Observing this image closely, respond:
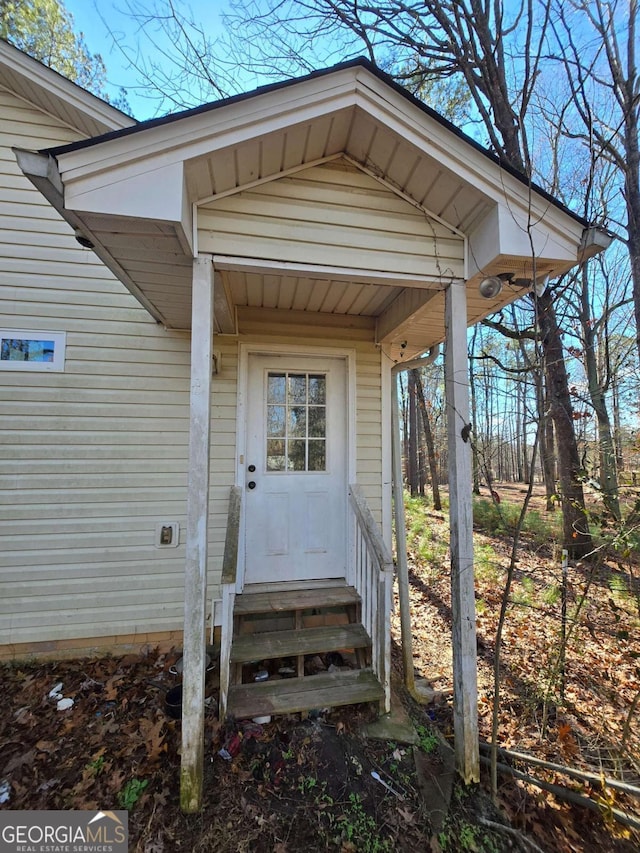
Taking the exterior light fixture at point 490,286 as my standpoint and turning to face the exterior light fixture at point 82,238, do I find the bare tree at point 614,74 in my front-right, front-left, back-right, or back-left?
back-right

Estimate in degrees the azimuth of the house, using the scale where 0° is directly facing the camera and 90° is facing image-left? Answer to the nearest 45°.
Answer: approximately 0°

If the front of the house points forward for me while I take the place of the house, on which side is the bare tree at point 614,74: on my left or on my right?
on my left
